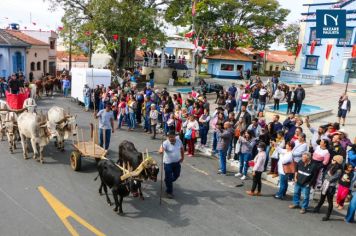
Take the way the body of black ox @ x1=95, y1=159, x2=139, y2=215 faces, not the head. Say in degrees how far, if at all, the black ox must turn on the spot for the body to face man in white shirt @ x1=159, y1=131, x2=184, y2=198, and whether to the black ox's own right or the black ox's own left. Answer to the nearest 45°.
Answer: approximately 90° to the black ox's own left

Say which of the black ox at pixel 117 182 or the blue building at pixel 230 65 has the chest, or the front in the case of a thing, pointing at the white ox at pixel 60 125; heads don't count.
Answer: the blue building

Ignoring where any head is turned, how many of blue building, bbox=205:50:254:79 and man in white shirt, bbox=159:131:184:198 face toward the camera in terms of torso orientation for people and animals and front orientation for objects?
2

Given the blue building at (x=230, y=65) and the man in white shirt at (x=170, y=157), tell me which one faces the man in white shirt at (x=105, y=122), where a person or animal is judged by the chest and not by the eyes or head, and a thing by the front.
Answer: the blue building

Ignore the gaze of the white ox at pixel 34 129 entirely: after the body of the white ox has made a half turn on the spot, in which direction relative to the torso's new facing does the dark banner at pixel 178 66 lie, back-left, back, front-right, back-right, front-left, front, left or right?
right

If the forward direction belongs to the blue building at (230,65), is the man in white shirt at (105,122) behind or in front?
in front

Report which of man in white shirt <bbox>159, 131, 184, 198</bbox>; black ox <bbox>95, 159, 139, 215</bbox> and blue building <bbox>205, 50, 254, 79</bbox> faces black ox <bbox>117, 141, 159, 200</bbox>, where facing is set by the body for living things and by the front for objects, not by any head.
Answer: the blue building
